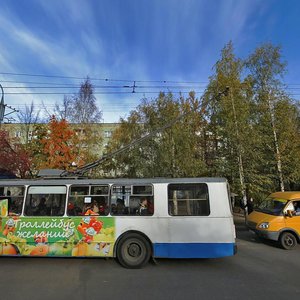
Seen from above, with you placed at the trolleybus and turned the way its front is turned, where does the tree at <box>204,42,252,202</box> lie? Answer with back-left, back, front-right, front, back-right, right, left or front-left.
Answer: back-right

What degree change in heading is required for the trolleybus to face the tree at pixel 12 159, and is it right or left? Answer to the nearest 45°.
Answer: approximately 45° to its right

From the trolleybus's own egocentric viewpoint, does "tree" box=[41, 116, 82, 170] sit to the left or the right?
on its right

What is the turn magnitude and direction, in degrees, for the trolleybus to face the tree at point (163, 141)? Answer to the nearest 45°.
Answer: approximately 90° to its right

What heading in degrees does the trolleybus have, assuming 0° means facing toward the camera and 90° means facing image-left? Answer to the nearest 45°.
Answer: approximately 90°

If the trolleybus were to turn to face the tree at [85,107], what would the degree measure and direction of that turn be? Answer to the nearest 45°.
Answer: approximately 90° to its right
